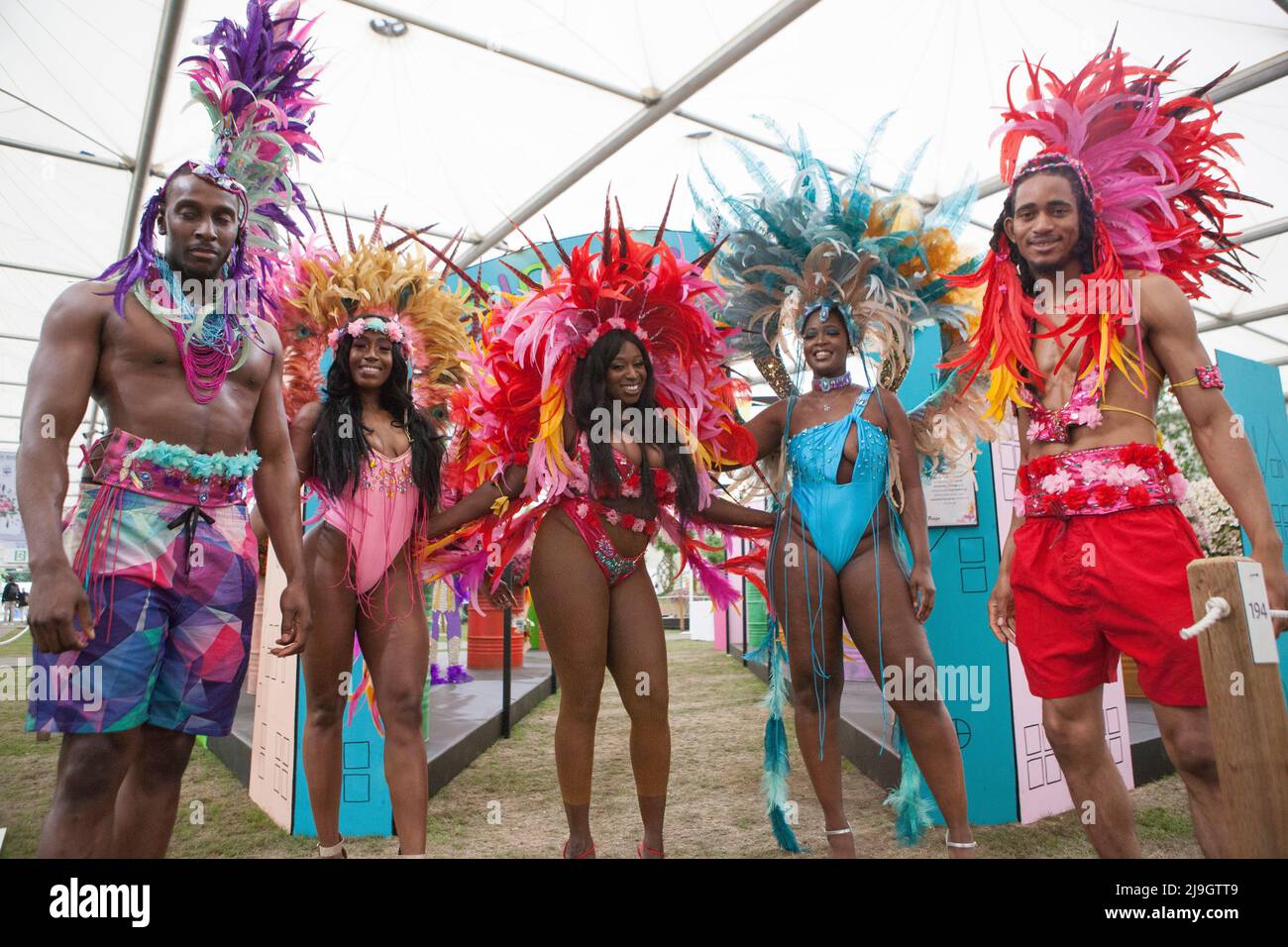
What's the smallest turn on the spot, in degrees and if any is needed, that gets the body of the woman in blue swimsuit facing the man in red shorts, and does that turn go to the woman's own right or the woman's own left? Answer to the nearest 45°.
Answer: approximately 45° to the woman's own left

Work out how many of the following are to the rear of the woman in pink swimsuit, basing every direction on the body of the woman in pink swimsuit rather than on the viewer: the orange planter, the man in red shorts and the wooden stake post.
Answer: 1

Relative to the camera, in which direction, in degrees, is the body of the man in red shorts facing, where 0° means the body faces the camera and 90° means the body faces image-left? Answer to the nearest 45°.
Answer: approximately 45°

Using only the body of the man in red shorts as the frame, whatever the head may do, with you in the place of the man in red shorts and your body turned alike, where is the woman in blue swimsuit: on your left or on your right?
on your right

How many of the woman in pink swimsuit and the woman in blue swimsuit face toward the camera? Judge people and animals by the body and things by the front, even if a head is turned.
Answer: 2

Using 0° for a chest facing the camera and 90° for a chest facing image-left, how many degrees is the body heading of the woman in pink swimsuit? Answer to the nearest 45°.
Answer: approximately 0°

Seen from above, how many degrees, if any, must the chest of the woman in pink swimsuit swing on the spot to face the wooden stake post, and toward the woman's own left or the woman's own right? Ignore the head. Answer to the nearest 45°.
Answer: approximately 45° to the woman's own left

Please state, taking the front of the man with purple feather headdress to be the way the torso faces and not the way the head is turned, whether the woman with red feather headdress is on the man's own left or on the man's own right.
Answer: on the man's own left

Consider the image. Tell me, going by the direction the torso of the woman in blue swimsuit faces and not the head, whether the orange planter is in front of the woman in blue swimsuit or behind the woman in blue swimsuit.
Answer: behind

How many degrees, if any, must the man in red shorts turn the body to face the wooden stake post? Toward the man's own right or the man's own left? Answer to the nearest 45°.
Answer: approximately 45° to the man's own left

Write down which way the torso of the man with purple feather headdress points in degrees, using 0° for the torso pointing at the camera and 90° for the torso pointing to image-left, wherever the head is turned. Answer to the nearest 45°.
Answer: approximately 315°
